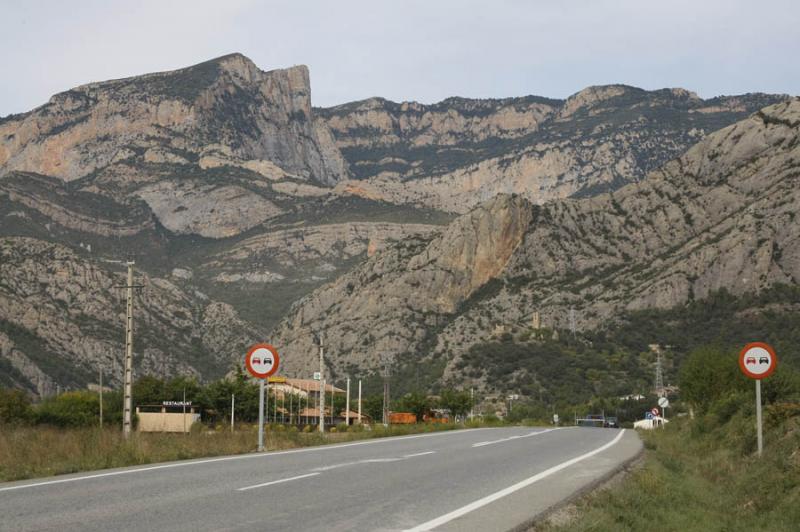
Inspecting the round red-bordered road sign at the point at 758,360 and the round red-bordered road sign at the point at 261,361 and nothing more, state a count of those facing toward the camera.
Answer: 2

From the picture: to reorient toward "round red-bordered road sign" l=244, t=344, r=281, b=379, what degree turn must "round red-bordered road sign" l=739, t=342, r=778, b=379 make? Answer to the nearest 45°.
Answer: approximately 90° to its right

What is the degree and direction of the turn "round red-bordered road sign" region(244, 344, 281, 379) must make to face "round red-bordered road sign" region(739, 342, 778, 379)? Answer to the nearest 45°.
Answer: approximately 90° to its left

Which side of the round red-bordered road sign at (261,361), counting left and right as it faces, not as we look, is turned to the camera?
front

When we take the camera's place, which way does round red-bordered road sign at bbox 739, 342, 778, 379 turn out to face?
facing the viewer
